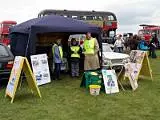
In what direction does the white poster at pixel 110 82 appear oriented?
toward the camera

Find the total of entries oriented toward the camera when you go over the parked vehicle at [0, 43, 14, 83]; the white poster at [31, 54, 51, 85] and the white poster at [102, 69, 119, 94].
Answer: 2

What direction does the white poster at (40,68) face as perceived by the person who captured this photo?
facing the viewer

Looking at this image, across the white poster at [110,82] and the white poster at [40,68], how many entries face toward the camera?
2

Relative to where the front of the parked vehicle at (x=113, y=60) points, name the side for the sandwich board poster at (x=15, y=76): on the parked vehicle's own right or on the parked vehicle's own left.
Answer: on the parked vehicle's own right

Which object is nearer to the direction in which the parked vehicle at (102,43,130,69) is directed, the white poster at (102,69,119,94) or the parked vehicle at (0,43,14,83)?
the white poster

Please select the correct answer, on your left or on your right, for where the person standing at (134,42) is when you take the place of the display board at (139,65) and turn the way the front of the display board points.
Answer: on your right

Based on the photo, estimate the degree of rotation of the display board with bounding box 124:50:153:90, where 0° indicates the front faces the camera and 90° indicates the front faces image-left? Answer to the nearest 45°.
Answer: approximately 45°
